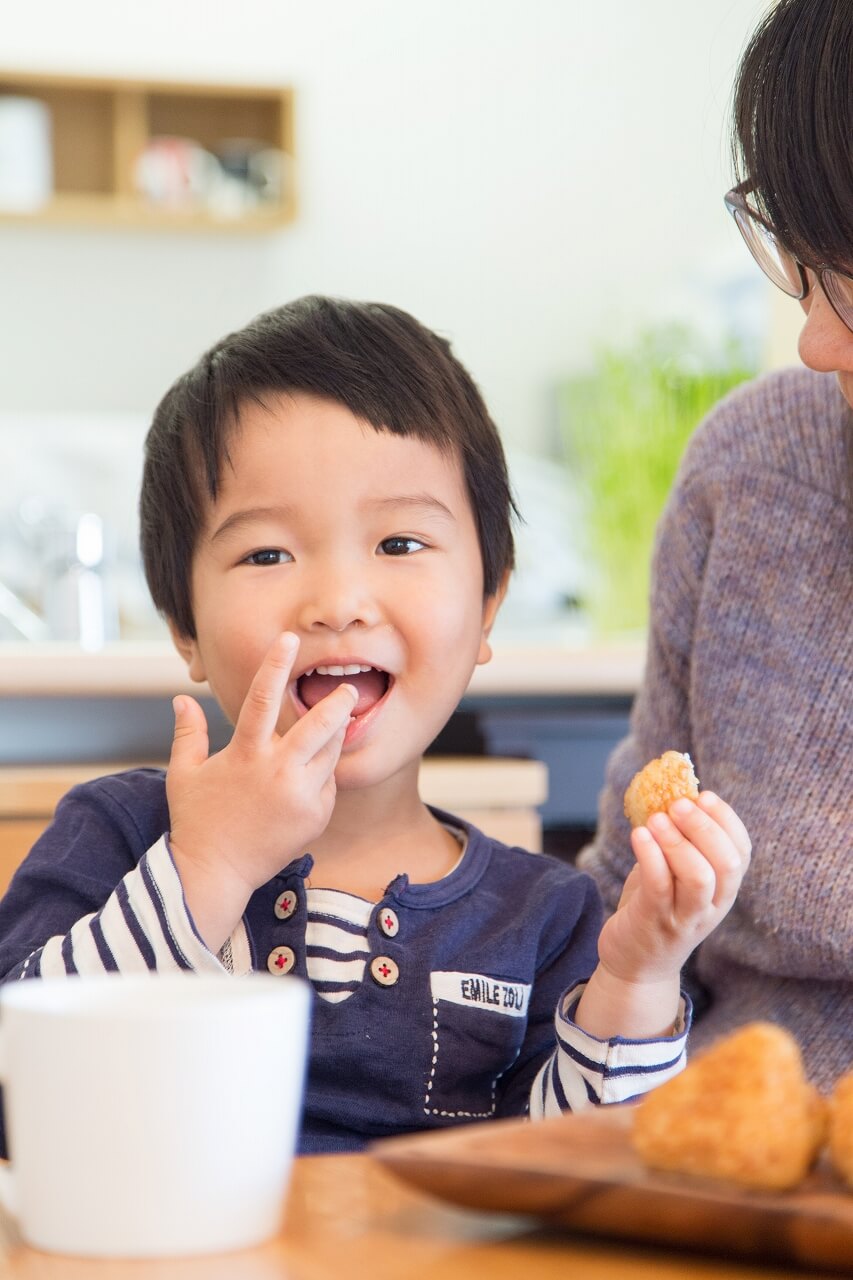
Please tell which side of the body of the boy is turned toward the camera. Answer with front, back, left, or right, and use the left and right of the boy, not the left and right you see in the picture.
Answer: front

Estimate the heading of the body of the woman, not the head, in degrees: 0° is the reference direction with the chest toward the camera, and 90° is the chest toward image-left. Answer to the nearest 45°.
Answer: approximately 45°

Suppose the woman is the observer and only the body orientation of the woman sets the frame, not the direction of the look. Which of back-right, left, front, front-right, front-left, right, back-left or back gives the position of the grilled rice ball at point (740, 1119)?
front-left

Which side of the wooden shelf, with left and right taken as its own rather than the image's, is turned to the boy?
front

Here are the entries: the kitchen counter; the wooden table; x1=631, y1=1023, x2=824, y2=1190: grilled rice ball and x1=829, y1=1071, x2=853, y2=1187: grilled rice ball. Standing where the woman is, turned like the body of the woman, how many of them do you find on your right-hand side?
1

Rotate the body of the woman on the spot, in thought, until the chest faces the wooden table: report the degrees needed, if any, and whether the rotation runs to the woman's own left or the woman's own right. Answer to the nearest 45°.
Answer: approximately 45° to the woman's own left

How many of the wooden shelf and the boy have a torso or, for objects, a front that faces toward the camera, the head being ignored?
2

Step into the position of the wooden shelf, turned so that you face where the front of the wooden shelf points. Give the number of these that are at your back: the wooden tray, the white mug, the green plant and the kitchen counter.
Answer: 0

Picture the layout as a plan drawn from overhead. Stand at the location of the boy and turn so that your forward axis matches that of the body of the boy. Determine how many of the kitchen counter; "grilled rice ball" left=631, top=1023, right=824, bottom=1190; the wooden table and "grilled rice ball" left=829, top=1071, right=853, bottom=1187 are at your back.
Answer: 1

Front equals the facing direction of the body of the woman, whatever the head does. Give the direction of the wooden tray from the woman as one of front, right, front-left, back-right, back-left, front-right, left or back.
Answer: front-left

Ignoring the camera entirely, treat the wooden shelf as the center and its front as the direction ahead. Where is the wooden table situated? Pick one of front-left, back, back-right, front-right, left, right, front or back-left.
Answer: front

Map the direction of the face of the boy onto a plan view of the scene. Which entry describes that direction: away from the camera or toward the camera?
toward the camera

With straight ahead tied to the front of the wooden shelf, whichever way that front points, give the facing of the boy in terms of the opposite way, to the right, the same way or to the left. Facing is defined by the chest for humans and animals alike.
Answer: the same way

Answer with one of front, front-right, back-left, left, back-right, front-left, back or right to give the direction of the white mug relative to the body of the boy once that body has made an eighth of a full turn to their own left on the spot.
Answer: front-right
